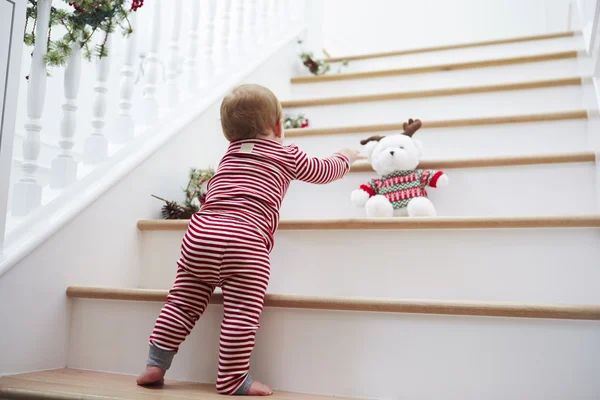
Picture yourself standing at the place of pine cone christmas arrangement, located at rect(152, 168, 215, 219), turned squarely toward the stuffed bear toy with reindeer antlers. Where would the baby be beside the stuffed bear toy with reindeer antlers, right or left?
right

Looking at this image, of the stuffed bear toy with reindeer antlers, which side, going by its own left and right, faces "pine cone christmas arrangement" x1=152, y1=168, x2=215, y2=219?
right

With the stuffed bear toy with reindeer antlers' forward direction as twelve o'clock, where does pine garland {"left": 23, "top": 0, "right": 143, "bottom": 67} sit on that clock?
The pine garland is roughly at 2 o'clock from the stuffed bear toy with reindeer antlers.

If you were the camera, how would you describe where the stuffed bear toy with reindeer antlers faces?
facing the viewer

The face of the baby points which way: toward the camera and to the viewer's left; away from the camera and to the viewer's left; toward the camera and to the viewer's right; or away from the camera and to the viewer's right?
away from the camera and to the viewer's right

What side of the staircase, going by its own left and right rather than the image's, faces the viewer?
front
